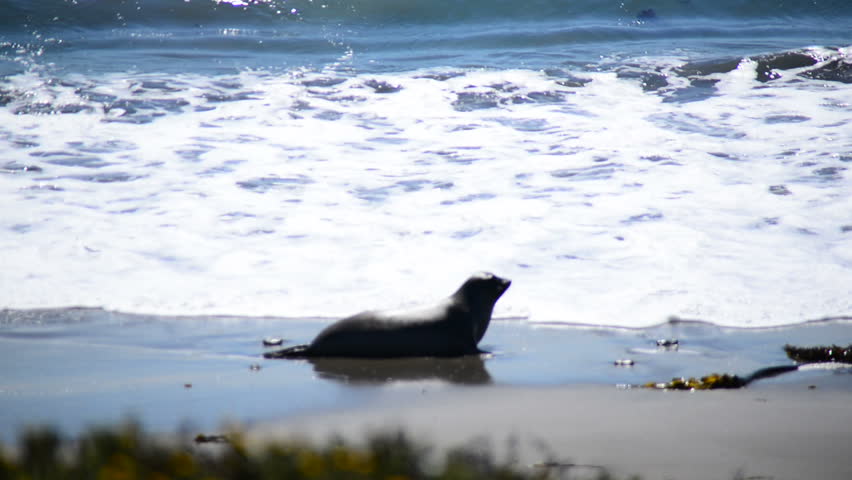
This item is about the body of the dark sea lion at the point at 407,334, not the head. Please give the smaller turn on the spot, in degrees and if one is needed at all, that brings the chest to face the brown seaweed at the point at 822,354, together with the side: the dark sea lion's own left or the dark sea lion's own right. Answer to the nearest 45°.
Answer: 0° — it already faces it

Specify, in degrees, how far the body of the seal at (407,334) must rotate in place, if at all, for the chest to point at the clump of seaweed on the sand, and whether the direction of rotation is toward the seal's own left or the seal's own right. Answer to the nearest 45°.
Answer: approximately 45° to the seal's own right

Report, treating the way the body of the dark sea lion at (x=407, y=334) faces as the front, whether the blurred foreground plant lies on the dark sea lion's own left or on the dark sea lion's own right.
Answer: on the dark sea lion's own right

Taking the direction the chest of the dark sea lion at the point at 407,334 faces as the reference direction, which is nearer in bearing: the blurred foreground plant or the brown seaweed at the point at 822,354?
the brown seaweed

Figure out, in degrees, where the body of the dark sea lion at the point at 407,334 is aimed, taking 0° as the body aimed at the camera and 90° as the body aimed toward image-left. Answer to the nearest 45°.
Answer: approximately 270°
